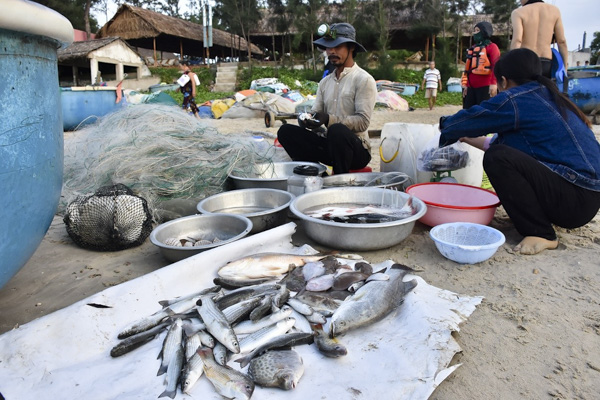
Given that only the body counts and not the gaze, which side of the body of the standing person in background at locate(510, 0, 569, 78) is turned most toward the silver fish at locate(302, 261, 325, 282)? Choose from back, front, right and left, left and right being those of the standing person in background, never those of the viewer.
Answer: back

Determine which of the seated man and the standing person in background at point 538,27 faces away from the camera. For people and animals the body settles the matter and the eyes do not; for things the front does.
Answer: the standing person in background

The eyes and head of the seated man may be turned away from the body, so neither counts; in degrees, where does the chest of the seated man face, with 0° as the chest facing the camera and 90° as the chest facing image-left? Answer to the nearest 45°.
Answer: approximately 45°

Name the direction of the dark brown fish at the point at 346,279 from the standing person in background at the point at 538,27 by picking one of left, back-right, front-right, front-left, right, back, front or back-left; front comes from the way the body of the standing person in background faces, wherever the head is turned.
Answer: back

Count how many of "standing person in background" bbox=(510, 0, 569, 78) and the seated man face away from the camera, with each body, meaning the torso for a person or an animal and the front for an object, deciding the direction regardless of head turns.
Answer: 1

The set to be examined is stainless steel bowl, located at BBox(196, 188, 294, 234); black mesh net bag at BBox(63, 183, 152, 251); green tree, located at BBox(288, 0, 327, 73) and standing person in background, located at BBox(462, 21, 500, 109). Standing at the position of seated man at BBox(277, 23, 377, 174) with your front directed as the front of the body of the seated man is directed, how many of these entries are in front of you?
2

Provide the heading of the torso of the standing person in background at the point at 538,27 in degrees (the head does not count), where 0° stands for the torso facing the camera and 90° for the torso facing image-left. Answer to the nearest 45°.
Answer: approximately 180°

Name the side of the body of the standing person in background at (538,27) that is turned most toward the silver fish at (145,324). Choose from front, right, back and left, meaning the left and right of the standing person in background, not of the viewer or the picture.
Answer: back

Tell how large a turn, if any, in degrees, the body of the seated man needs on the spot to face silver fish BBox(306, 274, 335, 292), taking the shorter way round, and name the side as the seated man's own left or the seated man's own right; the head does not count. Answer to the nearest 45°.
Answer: approximately 45° to the seated man's own left

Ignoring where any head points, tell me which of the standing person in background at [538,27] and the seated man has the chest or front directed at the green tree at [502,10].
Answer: the standing person in background

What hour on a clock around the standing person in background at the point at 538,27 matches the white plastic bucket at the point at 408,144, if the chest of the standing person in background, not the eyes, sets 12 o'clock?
The white plastic bucket is roughly at 7 o'clock from the standing person in background.
